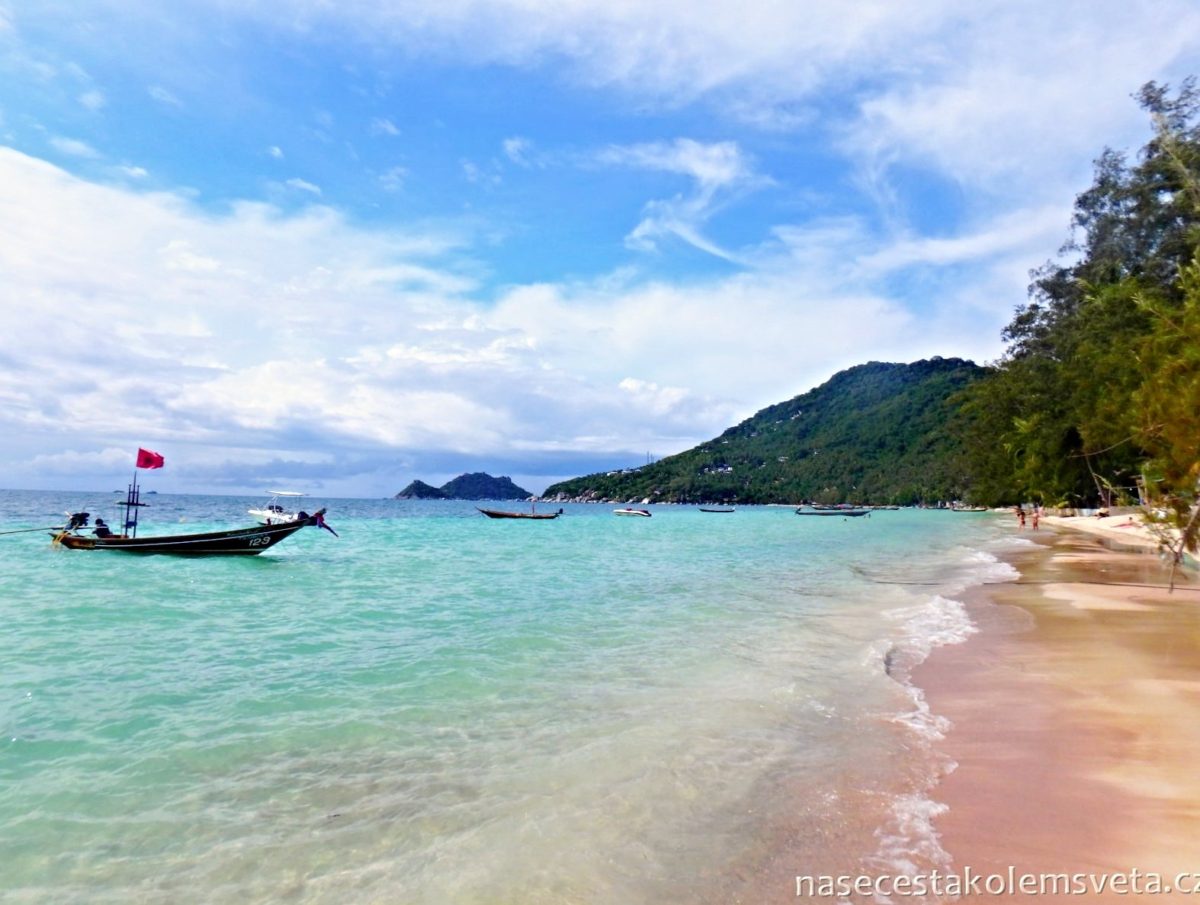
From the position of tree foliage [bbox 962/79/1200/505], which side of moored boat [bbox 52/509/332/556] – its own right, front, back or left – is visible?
front

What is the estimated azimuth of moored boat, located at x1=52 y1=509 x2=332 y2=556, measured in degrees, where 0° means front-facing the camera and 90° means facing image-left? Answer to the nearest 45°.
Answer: approximately 270°
